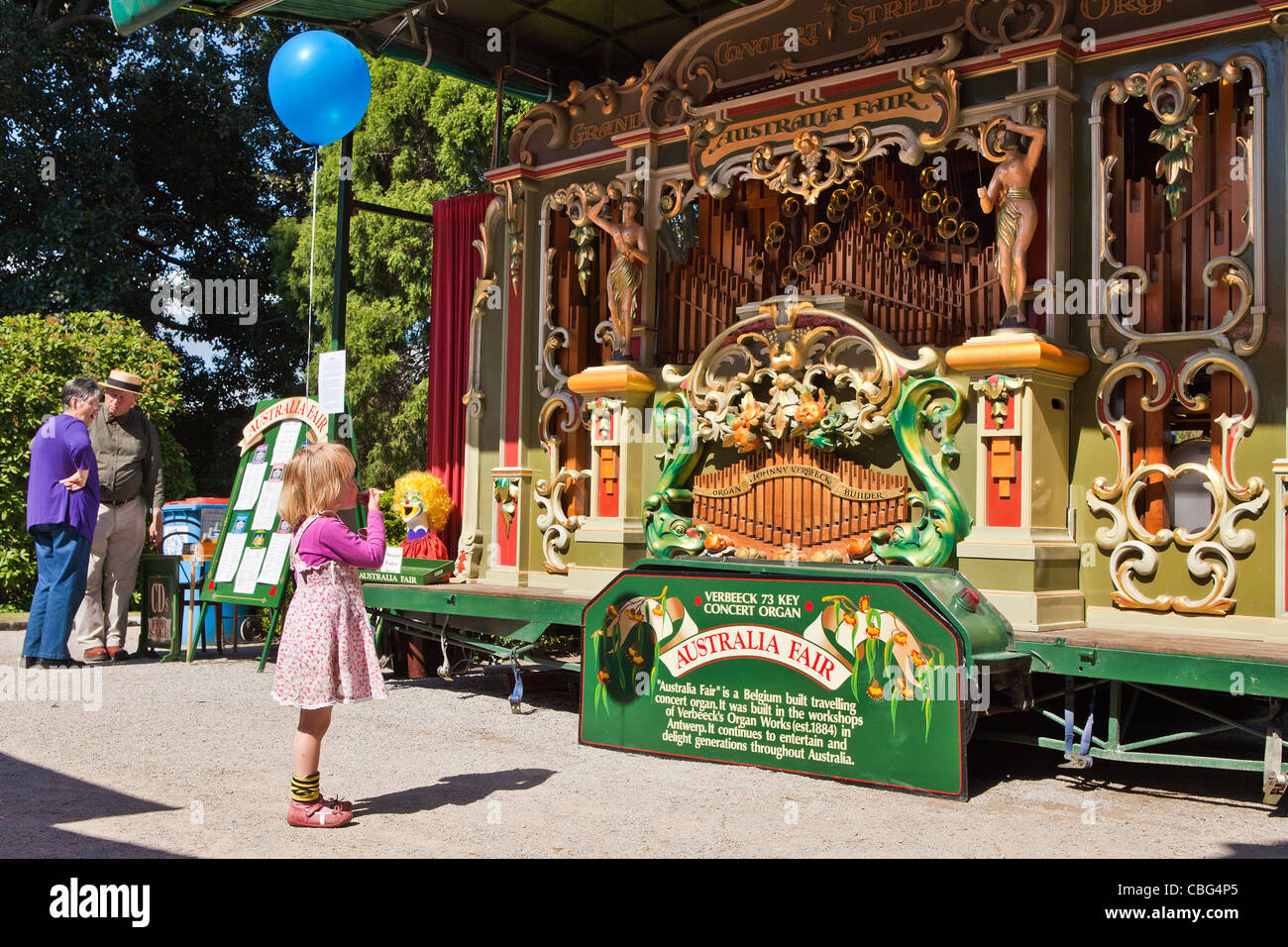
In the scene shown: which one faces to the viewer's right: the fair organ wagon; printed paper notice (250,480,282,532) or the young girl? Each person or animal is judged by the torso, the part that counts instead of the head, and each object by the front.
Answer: the young girl

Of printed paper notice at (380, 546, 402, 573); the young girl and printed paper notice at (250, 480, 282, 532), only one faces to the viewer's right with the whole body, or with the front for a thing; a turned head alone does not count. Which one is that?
the young girl

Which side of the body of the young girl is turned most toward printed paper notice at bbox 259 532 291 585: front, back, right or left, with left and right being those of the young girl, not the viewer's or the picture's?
left

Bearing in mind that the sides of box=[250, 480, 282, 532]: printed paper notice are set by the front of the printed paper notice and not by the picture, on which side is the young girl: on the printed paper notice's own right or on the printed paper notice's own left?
on the printed paper notice's own left

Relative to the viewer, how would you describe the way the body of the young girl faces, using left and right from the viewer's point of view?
facing to the right of the viewer

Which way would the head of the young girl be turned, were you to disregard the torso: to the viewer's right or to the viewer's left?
to the viewer's right

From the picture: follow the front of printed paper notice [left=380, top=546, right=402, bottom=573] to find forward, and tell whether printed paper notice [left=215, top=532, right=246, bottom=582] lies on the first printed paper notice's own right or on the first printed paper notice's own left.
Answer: on the first printed paper notice's own right

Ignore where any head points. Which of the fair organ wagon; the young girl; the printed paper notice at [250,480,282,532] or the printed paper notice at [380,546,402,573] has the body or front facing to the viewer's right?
the young girl

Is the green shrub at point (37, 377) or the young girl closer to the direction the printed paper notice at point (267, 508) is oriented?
the young girl

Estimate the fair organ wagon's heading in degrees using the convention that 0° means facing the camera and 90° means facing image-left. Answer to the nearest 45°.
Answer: approximately 45°

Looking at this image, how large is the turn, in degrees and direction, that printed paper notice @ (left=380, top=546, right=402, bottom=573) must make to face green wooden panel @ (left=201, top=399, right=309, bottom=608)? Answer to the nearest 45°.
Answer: approximately 135° to its right
